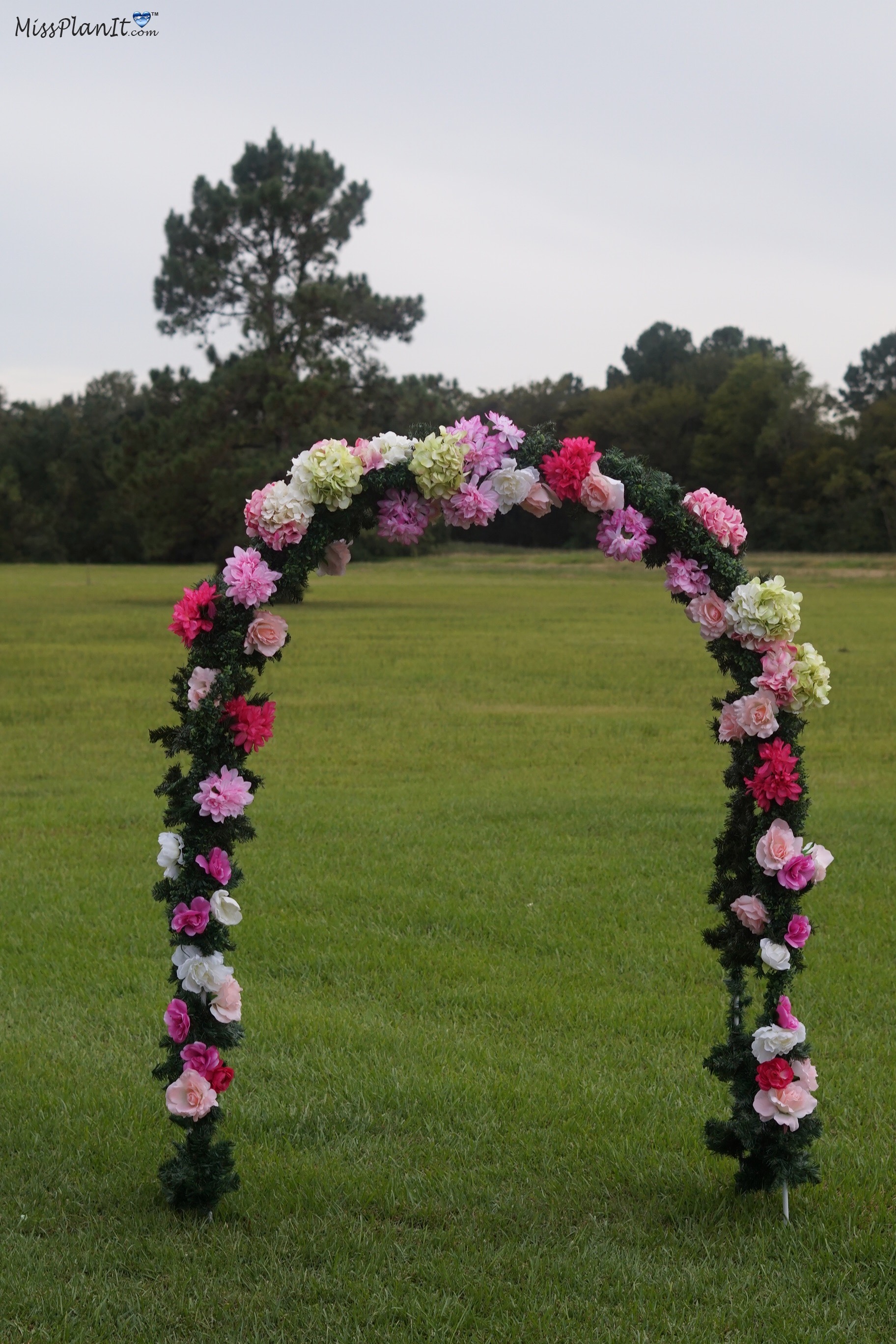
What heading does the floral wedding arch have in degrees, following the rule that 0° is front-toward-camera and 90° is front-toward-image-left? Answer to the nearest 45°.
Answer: approximately 0°

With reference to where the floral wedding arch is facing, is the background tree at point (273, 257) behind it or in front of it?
behind
